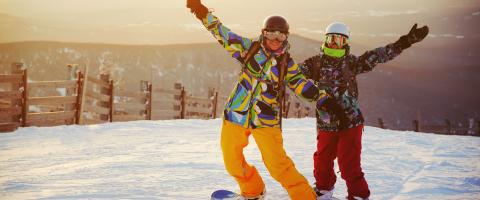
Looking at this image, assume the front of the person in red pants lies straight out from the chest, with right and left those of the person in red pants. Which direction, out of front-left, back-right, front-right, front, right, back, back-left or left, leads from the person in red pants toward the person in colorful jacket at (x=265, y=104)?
front-right

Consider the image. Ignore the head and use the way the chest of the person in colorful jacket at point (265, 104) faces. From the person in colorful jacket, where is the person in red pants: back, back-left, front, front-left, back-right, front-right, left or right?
back-left

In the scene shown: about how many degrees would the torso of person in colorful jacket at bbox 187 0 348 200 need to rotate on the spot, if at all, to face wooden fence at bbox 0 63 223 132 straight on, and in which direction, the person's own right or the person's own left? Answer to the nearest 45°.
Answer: approximately 135° to the person's own right

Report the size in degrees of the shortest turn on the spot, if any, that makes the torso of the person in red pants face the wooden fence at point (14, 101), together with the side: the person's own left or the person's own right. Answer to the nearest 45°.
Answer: approximately 135° to the person's own right

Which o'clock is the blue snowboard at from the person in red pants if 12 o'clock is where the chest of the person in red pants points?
The blue snowboard is roughly at 2 o'clock from the person in red pants.

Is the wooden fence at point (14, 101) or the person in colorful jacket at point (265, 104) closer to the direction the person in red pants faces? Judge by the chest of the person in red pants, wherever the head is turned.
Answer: the person in colorful jacket

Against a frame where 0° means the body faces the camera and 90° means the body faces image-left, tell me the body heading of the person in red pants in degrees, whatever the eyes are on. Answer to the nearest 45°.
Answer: approximately 0°

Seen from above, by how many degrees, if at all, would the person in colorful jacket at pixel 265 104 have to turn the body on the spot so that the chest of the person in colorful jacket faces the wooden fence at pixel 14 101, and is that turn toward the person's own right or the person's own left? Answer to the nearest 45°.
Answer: approximately 135° to the person's own right

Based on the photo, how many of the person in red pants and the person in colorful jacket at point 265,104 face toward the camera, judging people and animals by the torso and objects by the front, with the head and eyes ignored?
2
